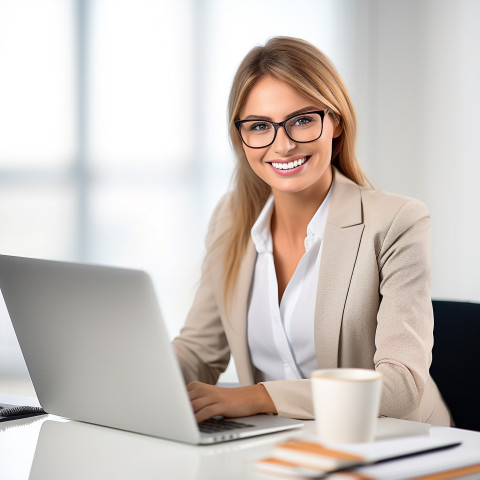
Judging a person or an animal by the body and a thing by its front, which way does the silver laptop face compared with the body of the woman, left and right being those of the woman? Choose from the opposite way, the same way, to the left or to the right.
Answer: the opposite way

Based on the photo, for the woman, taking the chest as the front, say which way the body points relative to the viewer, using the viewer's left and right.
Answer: facing the viewer and to the left of the viewer

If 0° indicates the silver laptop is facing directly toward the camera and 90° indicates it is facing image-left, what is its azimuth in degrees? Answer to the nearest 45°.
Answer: approximately 225°

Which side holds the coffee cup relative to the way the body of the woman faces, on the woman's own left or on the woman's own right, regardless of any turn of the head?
on the woman's own left

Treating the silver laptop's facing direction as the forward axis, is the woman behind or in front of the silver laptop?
in front
